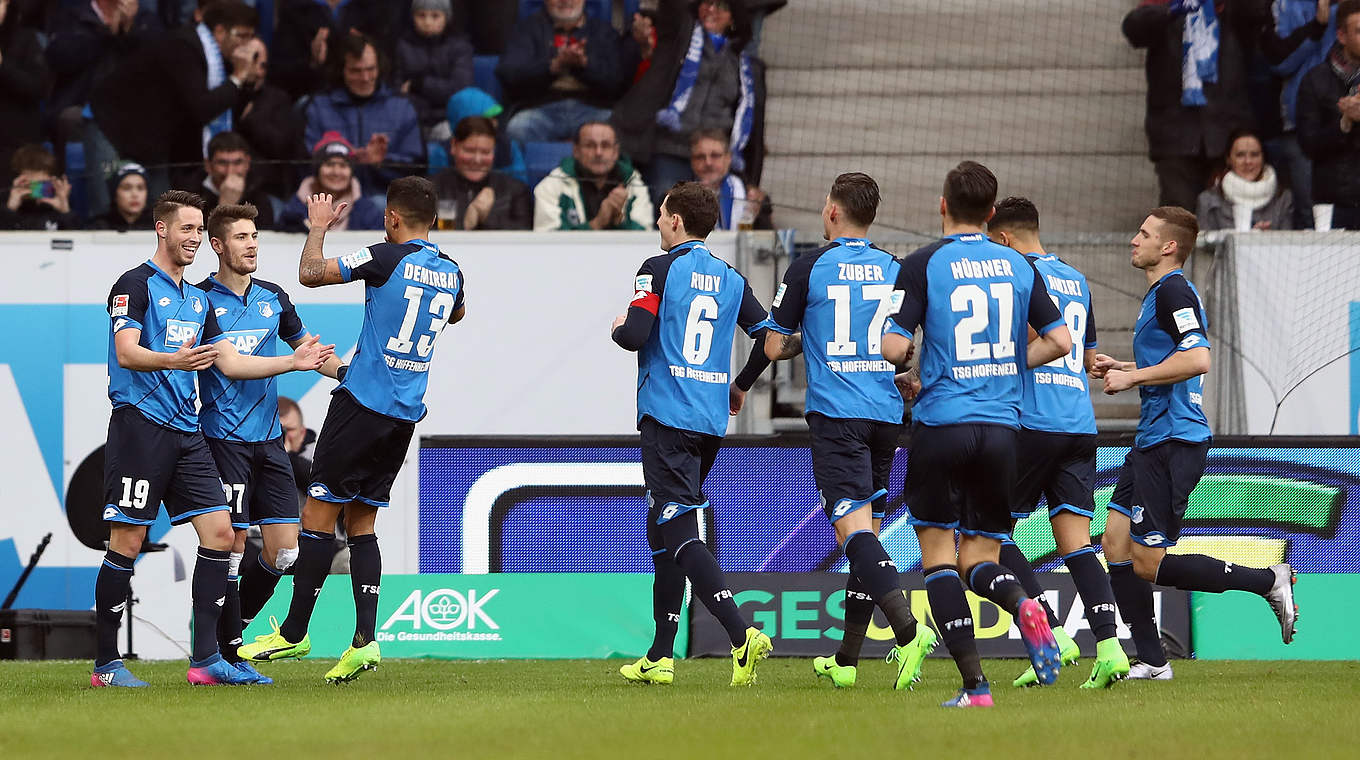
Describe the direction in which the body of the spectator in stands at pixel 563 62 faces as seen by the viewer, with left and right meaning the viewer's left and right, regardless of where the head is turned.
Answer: facing the viewer

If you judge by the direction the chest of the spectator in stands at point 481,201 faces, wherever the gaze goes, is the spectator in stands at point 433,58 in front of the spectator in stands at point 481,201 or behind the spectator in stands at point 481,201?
behind

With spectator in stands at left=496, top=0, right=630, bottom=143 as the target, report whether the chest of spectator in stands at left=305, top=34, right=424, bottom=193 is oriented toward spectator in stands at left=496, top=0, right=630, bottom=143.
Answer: no

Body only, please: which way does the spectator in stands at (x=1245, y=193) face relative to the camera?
toward the camera

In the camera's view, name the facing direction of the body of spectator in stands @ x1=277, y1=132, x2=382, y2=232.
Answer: toward the camera

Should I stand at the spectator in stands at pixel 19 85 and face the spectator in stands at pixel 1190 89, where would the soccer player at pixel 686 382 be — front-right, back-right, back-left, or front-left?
front-right

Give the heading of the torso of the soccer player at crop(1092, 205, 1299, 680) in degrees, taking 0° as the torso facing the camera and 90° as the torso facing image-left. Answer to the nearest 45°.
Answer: approximately 90°

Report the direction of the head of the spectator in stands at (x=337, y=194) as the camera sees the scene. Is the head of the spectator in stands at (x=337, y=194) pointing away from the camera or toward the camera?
toward the camera

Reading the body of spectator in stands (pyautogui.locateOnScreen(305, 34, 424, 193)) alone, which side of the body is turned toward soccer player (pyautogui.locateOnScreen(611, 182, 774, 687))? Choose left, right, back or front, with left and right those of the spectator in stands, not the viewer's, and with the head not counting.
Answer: front

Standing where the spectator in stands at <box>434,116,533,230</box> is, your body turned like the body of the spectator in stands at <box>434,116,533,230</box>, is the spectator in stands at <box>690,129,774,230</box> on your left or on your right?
on your left

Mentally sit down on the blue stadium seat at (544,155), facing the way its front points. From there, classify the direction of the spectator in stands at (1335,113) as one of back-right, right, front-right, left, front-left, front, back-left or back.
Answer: left

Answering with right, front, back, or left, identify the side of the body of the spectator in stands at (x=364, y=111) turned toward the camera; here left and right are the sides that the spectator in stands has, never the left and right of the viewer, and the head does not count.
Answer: front

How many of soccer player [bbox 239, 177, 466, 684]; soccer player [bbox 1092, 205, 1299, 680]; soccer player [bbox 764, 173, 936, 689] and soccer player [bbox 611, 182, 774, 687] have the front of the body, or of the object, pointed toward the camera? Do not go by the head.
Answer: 0

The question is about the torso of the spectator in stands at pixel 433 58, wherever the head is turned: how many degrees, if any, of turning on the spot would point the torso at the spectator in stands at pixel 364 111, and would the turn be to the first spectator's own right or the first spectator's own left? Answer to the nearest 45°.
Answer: approximately 45° to the first spectator's own right

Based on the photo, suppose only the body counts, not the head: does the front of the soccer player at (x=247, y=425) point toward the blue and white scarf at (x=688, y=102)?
no

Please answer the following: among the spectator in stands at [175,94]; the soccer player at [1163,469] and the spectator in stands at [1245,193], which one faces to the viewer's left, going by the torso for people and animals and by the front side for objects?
the soccer player

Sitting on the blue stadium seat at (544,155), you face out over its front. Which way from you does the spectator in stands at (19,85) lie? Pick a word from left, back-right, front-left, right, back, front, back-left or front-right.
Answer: right
